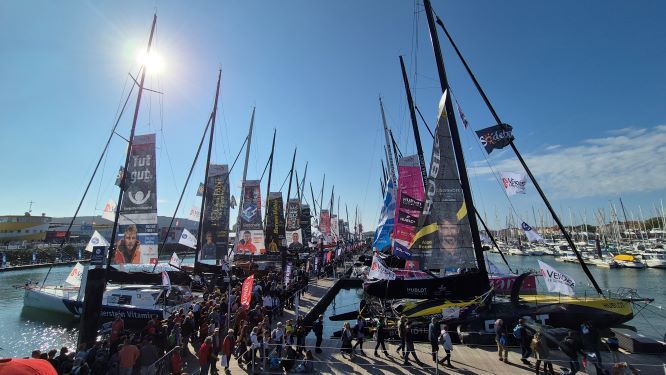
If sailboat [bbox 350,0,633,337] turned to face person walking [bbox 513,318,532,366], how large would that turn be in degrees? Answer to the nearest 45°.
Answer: approximately 45° to its right

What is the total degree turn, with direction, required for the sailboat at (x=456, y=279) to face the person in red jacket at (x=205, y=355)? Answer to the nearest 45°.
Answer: approximately 135° to its right

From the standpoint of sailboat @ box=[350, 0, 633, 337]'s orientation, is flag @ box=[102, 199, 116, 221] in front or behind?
behind

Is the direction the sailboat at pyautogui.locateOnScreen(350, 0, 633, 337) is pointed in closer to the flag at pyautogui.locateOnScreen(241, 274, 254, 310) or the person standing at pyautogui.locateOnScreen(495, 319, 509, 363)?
the person standing

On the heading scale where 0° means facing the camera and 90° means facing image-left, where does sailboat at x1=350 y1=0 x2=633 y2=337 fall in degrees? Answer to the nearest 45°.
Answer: approximately 270°

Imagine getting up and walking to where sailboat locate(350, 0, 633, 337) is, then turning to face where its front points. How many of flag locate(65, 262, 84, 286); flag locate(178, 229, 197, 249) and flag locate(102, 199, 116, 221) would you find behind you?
3

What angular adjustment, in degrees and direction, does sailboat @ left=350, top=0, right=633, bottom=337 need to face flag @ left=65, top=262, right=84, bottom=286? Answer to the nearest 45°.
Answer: approximately 180°

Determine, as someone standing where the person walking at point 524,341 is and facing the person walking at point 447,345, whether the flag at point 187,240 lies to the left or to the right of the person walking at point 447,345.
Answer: right

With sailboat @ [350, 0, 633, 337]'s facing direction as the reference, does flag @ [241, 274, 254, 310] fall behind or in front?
behind
